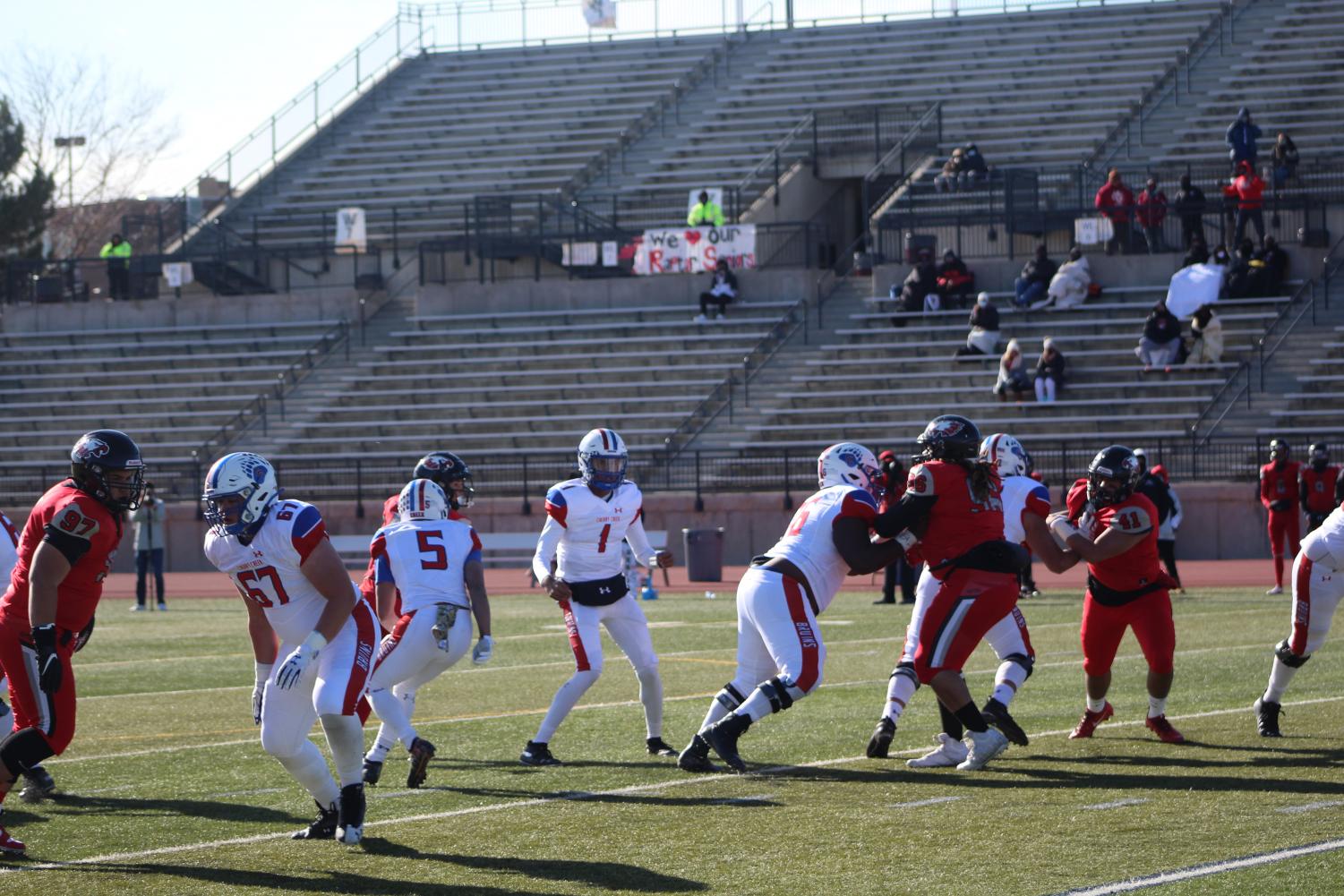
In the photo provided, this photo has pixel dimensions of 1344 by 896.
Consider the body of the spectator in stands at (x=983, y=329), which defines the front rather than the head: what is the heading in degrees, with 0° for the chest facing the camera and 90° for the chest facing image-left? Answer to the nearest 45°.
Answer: approximately 45°

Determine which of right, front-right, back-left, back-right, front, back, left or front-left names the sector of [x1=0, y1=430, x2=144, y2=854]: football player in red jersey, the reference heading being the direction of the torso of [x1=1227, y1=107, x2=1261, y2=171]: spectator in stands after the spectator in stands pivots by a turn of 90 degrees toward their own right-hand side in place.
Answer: left

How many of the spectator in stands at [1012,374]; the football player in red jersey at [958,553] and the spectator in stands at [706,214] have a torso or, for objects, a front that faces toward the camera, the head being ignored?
2

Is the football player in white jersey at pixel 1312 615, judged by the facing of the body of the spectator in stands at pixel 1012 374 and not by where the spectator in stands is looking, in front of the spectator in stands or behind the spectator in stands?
in front

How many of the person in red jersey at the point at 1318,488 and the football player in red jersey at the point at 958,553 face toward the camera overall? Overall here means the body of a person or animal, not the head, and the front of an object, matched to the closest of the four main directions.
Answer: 1

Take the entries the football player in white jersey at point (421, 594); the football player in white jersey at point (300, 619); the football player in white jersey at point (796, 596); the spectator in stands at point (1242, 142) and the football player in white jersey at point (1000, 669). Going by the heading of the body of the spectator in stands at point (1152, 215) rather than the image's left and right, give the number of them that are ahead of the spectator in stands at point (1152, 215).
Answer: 4

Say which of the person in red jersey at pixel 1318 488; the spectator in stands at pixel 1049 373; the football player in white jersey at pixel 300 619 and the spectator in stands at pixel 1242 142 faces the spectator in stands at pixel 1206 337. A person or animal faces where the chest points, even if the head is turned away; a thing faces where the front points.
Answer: the spectator in stands at pixel 1242 142

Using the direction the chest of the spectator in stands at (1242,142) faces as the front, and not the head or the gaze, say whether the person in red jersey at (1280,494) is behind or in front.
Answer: in front

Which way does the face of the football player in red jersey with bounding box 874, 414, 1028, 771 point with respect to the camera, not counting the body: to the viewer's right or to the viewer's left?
to the viewer's left

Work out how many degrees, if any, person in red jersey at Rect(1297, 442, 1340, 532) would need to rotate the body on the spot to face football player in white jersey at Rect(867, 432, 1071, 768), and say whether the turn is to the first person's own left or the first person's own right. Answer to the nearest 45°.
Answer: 0° — they already face them

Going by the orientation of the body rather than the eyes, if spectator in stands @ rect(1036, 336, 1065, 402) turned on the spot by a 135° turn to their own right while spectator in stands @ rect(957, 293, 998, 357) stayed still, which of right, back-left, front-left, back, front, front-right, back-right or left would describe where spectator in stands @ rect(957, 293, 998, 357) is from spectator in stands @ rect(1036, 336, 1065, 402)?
front-left

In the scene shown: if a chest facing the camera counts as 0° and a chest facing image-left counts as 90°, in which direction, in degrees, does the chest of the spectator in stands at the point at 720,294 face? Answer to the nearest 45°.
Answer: approximately 45°
